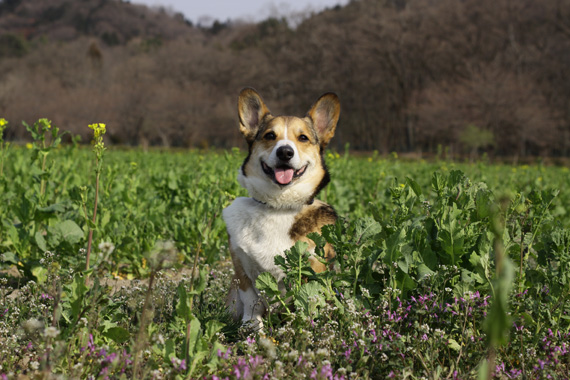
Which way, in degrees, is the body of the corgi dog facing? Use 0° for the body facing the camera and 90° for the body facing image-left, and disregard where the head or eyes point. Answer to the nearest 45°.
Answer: approximately 45°
